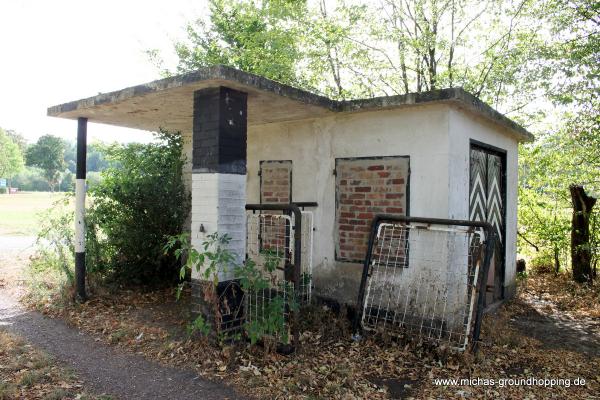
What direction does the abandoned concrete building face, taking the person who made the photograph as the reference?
facing the viewer and to the left of the viewer

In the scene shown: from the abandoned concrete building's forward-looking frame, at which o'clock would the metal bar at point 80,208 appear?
The metal bar is roughly at 2 o'clock from the abandoned concrete building.

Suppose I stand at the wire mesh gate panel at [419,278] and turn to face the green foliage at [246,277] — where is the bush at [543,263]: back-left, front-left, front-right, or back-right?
back-right

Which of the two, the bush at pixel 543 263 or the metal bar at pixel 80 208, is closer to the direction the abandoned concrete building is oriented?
the metal bar

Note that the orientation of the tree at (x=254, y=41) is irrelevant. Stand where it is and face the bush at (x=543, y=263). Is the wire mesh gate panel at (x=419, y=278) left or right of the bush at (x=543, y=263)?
right

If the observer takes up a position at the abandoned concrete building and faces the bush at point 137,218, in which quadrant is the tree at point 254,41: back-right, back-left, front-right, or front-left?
front-right

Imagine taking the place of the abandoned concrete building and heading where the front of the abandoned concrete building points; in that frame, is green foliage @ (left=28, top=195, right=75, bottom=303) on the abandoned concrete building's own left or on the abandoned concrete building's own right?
on the abandoned concrete building's own right

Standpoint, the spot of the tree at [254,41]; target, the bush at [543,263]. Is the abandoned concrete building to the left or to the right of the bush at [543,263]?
right

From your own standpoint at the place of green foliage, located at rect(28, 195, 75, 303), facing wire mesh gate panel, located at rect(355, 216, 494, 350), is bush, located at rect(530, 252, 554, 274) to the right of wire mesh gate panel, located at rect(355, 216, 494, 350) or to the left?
left

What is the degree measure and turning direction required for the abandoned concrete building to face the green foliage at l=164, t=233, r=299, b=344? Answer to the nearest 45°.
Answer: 0° — it already faces it

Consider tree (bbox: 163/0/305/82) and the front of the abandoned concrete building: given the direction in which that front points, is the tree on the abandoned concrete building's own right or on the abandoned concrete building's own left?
on the abandoned concrete building's own right

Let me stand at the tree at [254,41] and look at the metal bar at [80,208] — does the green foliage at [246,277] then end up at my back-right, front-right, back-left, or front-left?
front-left

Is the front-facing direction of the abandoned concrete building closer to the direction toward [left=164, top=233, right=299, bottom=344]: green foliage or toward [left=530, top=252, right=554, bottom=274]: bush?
the green foliage

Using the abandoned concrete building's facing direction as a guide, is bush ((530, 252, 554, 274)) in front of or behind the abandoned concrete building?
behind
